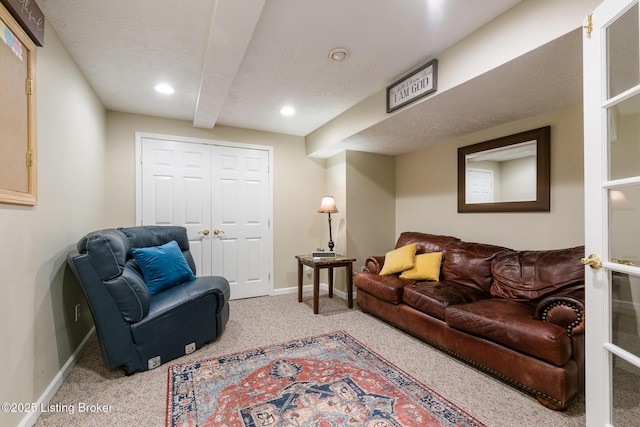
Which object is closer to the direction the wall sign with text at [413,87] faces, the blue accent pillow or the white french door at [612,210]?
the blue accent pillow

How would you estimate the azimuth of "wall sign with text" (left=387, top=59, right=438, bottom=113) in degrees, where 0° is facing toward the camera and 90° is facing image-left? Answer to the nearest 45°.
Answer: approximately 45°

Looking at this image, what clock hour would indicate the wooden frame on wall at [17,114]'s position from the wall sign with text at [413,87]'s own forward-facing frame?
The wooden frame on wall is roughly at 12 o'clock from the wall sign with text.

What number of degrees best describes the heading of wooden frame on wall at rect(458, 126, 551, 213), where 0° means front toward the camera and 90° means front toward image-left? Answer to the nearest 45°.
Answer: approximately 45°

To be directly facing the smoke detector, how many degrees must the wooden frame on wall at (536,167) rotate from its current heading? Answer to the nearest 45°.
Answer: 0° — it already faces it

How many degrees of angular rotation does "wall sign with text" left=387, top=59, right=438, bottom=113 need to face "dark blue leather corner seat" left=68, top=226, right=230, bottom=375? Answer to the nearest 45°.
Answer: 0° — it already faces it
